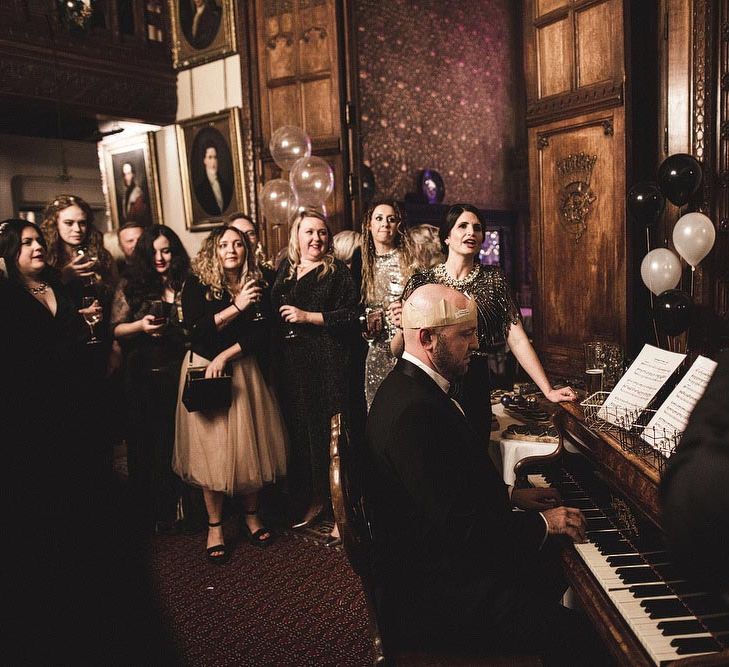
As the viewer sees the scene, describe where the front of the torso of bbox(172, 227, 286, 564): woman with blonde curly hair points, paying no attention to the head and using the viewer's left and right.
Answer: facing the viewer and to the right of the viewer

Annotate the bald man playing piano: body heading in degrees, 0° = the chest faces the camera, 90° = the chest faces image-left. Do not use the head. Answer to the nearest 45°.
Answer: approximately 270°

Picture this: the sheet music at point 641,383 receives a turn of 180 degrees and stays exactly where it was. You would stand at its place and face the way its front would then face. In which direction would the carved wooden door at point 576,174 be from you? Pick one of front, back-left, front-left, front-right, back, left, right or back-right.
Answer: front-left

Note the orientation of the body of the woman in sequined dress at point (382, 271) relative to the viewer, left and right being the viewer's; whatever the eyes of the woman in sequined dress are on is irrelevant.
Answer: facing the viewer

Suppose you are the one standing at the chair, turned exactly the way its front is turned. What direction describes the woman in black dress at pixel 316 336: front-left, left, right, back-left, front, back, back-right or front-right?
left

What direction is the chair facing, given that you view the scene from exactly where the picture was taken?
facing to the right of the viewer

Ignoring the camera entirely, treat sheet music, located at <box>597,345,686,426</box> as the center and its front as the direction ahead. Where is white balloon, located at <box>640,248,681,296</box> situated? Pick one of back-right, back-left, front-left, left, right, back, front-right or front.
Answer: back-right

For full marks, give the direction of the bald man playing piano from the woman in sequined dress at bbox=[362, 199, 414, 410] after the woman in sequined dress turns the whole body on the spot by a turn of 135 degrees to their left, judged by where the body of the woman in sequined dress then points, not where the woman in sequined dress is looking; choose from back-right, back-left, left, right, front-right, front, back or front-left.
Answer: back-right

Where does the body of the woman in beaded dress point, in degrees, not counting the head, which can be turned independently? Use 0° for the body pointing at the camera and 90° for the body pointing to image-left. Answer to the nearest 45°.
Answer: approximately 0°

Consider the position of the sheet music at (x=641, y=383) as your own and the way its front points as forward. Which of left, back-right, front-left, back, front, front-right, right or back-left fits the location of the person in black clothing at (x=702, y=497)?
front-left

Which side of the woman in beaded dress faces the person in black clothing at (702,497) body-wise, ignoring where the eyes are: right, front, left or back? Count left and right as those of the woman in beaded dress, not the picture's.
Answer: front
